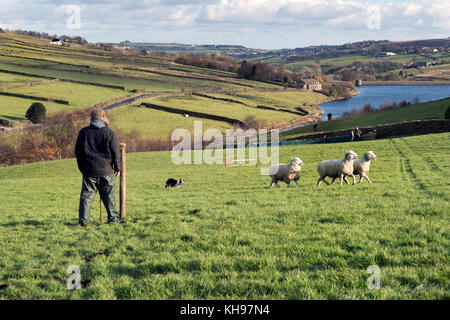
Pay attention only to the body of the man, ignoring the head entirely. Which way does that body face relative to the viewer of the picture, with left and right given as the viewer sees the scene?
facing away from the viewer

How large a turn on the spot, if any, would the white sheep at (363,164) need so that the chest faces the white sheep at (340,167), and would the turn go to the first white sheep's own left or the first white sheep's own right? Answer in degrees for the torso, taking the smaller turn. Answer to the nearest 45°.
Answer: approximately 135° to the first white sheep's own right

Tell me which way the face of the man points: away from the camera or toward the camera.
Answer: away from the camera

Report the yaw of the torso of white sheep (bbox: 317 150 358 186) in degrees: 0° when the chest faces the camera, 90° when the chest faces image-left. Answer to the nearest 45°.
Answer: approximately 270°

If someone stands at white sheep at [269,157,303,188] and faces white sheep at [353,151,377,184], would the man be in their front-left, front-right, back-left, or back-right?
back-right

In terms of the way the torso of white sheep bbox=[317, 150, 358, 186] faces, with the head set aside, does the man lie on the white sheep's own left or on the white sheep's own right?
on the white sheep's own right
